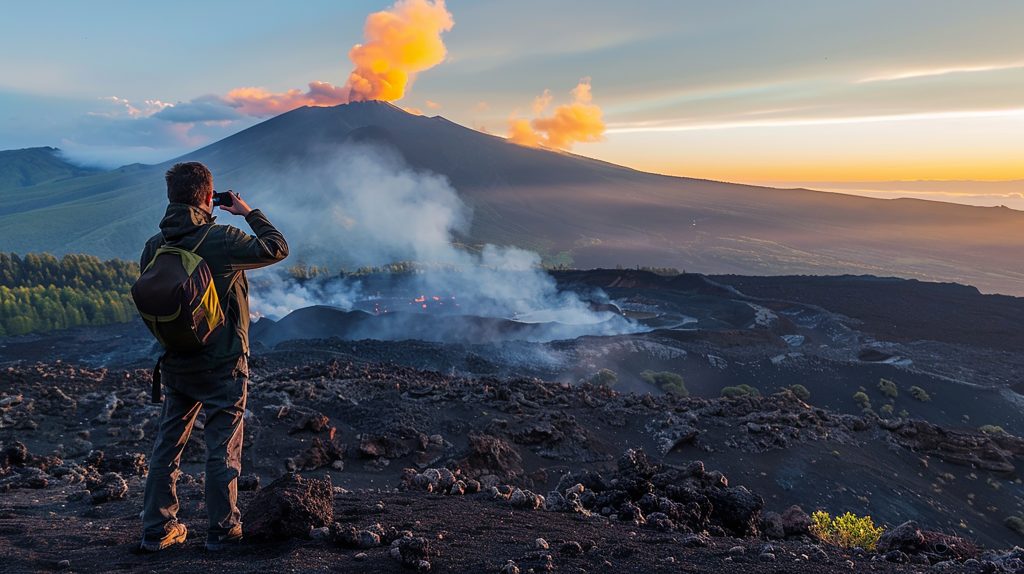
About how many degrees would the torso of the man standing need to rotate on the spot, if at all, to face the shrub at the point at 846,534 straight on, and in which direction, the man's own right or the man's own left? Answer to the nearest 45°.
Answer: approximately 45° to the man's own right

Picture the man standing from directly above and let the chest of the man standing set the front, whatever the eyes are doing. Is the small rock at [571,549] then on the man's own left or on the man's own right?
on the man's own right

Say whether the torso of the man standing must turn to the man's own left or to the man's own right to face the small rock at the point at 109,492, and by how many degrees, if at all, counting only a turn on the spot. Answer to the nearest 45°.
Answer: approximately 45° to the man's own left

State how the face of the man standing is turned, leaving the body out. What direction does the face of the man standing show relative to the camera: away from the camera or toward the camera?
away from the camera

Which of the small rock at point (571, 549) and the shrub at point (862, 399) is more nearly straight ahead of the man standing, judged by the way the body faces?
the shrub

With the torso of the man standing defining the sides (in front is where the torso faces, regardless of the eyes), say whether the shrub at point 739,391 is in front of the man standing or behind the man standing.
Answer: in front

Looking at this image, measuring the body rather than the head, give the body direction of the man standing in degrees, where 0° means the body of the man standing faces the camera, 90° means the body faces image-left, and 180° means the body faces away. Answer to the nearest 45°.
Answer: approximately 225°

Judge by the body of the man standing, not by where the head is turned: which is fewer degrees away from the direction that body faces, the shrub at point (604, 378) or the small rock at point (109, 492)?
the shrub

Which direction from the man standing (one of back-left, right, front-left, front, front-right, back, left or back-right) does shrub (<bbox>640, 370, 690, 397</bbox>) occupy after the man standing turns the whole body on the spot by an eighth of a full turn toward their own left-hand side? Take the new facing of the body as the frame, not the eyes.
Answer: front-right

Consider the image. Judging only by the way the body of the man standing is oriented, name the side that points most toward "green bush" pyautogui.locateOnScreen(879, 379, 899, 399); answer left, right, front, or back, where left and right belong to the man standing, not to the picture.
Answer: front

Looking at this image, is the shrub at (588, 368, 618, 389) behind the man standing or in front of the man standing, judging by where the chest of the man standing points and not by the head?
in front
